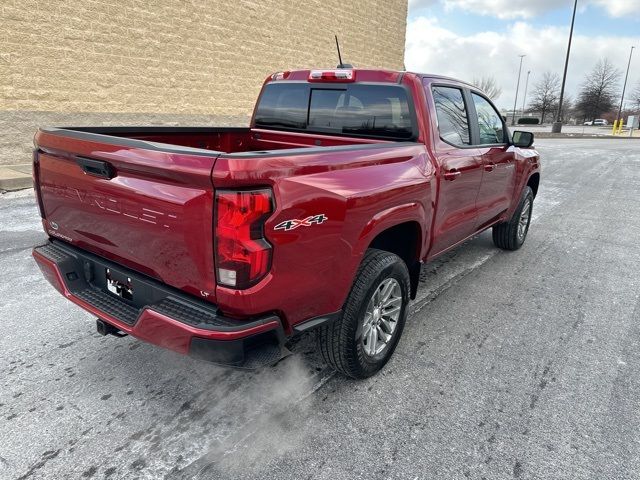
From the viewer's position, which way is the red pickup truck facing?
facing away from the viewer and to the right of the viewer
